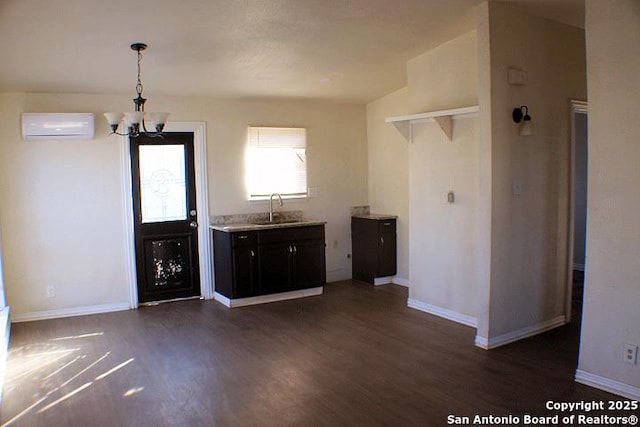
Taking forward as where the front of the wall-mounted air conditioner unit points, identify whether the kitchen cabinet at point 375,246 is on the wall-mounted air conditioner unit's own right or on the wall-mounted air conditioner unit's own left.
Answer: on the wall-mounted air conditioner unit's own left

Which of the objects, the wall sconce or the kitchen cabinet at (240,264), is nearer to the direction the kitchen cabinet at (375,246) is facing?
the wall sconce

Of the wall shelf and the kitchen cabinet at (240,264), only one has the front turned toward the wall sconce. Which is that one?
the kitchen cabinet

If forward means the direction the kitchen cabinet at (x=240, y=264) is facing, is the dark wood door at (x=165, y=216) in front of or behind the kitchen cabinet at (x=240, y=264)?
behind

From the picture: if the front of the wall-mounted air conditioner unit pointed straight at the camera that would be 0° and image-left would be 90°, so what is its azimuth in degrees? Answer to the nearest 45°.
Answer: approximately 0°

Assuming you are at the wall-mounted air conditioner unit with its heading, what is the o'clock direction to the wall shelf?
The wall shelf is roughly at 10 o'clock from the wall-mounted air conditioner unit.

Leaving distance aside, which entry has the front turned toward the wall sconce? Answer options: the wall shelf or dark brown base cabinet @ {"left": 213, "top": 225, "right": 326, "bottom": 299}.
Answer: the dark brown base cabinet

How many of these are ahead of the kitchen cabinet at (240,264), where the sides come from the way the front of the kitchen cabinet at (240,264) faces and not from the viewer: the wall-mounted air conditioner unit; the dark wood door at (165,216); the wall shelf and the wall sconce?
2

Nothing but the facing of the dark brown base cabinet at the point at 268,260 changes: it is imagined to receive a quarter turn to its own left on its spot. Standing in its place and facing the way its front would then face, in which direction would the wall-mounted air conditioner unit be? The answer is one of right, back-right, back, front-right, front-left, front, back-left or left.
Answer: back-left

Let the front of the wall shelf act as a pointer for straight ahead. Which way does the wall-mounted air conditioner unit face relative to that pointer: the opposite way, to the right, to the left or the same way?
to the left

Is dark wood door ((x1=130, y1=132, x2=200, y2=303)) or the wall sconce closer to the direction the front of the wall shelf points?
the dark wood door
